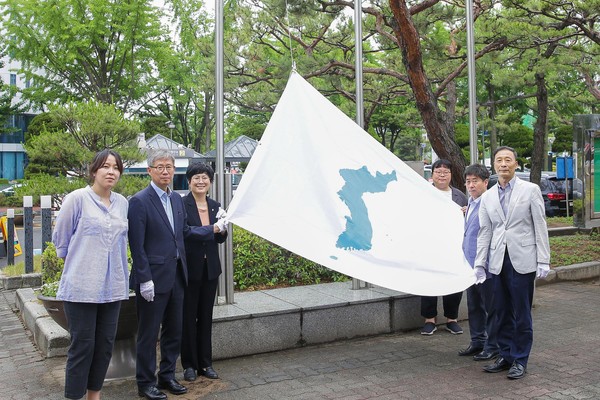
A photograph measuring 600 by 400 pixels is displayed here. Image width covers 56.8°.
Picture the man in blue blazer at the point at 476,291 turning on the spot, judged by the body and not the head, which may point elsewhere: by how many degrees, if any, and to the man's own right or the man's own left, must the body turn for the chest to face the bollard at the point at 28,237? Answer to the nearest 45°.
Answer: approximately 45° to the man's own right

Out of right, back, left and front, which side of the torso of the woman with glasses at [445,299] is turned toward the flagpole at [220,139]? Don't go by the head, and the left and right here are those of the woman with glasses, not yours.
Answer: right

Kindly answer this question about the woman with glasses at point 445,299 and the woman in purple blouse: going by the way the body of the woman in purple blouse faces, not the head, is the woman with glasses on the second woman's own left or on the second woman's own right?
on the second woman's own left

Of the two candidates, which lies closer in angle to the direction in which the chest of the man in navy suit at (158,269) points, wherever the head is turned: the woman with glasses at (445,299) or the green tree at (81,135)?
the woman with glasses

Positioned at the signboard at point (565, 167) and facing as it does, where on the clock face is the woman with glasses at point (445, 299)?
The woman with glasses is roughly at 12 o'clock from the signboard.

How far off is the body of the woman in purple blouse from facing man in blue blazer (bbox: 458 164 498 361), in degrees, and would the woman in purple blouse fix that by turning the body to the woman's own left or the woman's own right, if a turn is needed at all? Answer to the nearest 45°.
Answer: approximately 45° to the woman's own left

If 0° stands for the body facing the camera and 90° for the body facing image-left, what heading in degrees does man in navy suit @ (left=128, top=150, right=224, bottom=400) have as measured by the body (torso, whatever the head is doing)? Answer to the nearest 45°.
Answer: approximately 315°

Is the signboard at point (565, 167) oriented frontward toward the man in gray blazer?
yes
